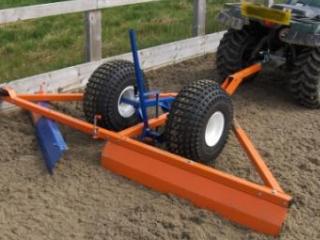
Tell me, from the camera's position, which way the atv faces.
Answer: facing away from the viewer and to the right of the viewer
